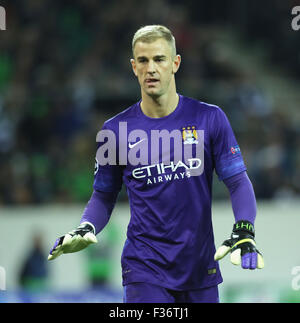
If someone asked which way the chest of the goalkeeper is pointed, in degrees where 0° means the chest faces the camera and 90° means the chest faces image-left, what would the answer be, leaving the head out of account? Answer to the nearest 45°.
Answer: approximately 0°
